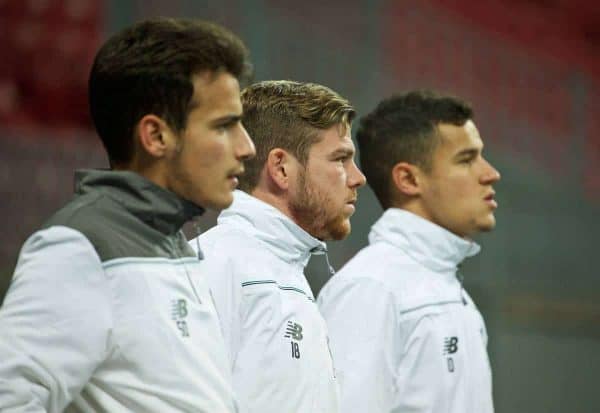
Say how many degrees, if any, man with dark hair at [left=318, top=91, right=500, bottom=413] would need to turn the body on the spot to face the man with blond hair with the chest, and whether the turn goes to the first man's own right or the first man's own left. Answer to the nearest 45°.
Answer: approximately 135° to the first man's own right

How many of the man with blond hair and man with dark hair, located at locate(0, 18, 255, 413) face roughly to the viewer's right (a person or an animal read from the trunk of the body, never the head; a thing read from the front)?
2

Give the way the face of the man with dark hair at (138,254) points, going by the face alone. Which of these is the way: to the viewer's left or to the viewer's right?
to the viewer's right

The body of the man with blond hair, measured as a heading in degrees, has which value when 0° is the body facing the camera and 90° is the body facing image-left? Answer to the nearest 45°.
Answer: approximately 270°

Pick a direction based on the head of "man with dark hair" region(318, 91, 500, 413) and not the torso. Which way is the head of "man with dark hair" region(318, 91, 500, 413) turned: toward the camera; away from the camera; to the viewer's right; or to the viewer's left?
to the viewer's right

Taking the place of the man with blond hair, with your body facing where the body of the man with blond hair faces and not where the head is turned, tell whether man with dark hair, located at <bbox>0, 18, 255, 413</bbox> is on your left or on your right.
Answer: on your right

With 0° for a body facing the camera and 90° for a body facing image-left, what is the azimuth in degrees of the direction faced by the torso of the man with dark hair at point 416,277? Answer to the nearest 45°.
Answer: approximately 270°

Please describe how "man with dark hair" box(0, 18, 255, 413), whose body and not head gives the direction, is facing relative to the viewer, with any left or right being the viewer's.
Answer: facing to the right of the viewer
